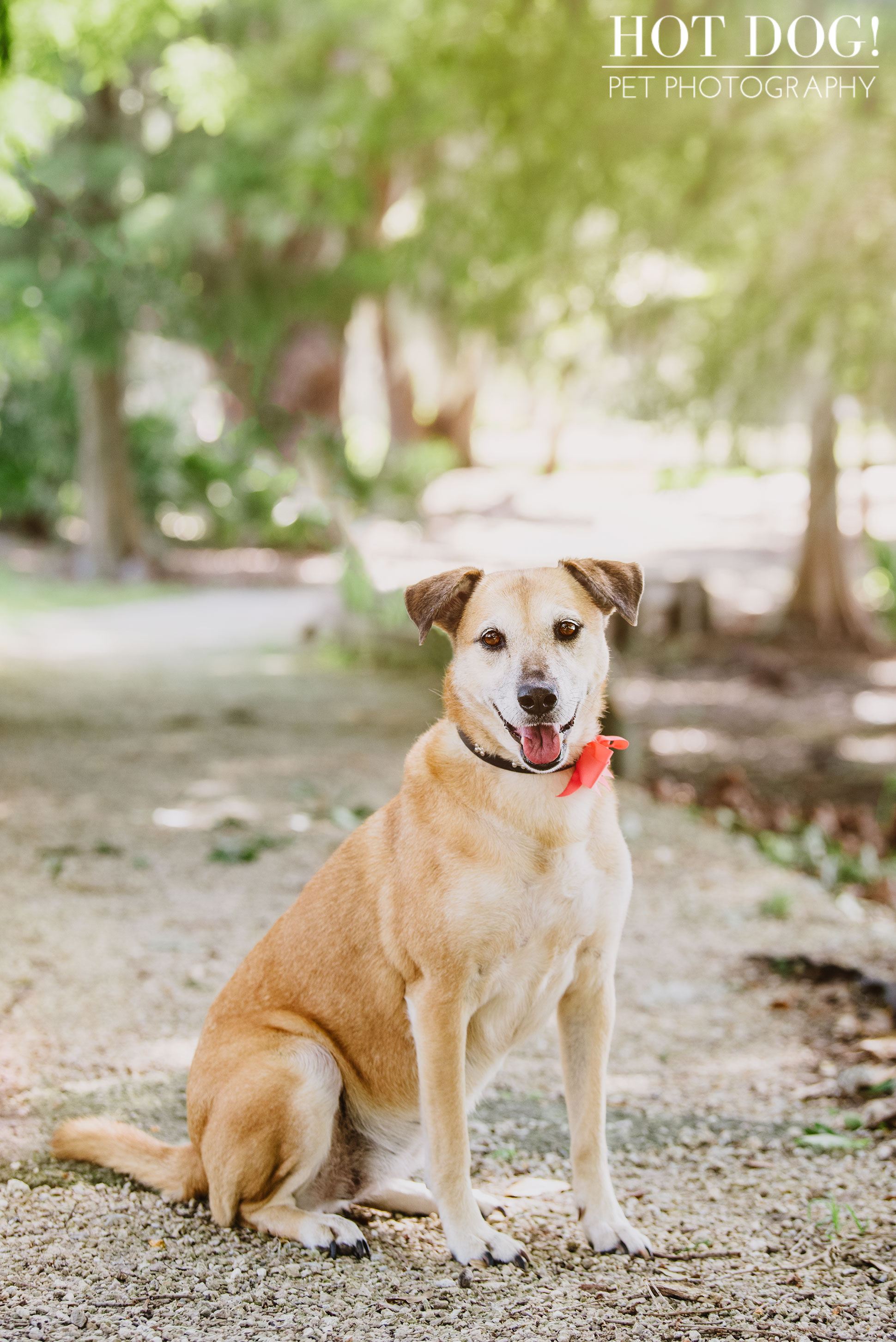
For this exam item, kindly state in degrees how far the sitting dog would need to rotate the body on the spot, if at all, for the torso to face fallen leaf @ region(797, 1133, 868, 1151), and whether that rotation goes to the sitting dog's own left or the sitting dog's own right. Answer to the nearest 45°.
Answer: approximately 90° to the sitting dog's own left

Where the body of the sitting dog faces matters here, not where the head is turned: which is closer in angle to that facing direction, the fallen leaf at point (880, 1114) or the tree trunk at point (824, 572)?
the fallen leaf

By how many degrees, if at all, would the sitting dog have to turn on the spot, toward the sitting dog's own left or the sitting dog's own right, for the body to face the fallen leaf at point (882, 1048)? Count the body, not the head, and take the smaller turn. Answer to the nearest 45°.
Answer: approximately 90° to the sitting dog's own left

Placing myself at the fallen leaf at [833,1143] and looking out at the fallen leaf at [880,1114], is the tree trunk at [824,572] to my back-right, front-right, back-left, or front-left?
front-left

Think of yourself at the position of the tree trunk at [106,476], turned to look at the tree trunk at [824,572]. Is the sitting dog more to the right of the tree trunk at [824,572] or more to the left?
right

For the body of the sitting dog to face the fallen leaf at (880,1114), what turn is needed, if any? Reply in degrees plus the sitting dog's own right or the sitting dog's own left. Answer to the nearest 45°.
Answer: approximately 90° to the sitting dog's own left

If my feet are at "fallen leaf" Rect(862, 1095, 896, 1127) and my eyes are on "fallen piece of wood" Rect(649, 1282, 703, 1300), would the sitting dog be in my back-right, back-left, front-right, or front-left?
front-right

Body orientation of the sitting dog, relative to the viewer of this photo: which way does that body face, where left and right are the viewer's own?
facing the viewer and to the right of the viewer
